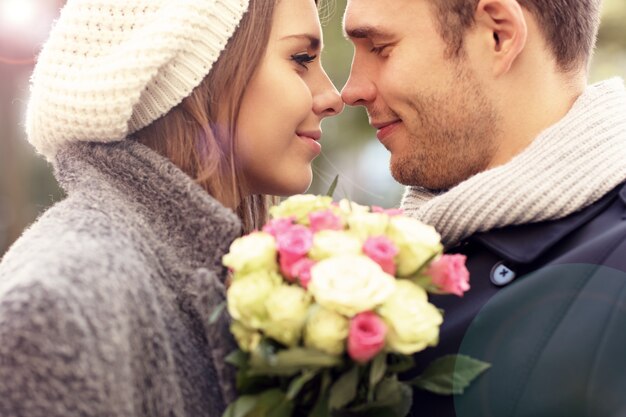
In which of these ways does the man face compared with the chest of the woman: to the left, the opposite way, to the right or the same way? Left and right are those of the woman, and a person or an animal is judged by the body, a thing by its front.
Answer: the opposite way

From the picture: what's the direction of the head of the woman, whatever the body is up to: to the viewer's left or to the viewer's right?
to the viewer's right

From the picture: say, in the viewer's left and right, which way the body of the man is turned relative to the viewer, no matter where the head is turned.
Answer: facing to the left of the viewer

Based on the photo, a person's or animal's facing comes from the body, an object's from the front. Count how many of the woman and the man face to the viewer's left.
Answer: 1

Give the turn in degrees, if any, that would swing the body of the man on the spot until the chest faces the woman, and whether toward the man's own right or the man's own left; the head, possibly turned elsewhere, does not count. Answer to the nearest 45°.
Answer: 0° — they already face them

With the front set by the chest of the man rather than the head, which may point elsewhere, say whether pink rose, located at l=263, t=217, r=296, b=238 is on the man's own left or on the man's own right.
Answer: on the man's own left

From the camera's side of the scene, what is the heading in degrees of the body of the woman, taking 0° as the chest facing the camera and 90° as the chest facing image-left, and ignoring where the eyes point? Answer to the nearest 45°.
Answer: approximately 270°

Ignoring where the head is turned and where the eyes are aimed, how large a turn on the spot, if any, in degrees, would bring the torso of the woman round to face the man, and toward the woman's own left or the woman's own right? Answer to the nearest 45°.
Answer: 0° — they already face them
